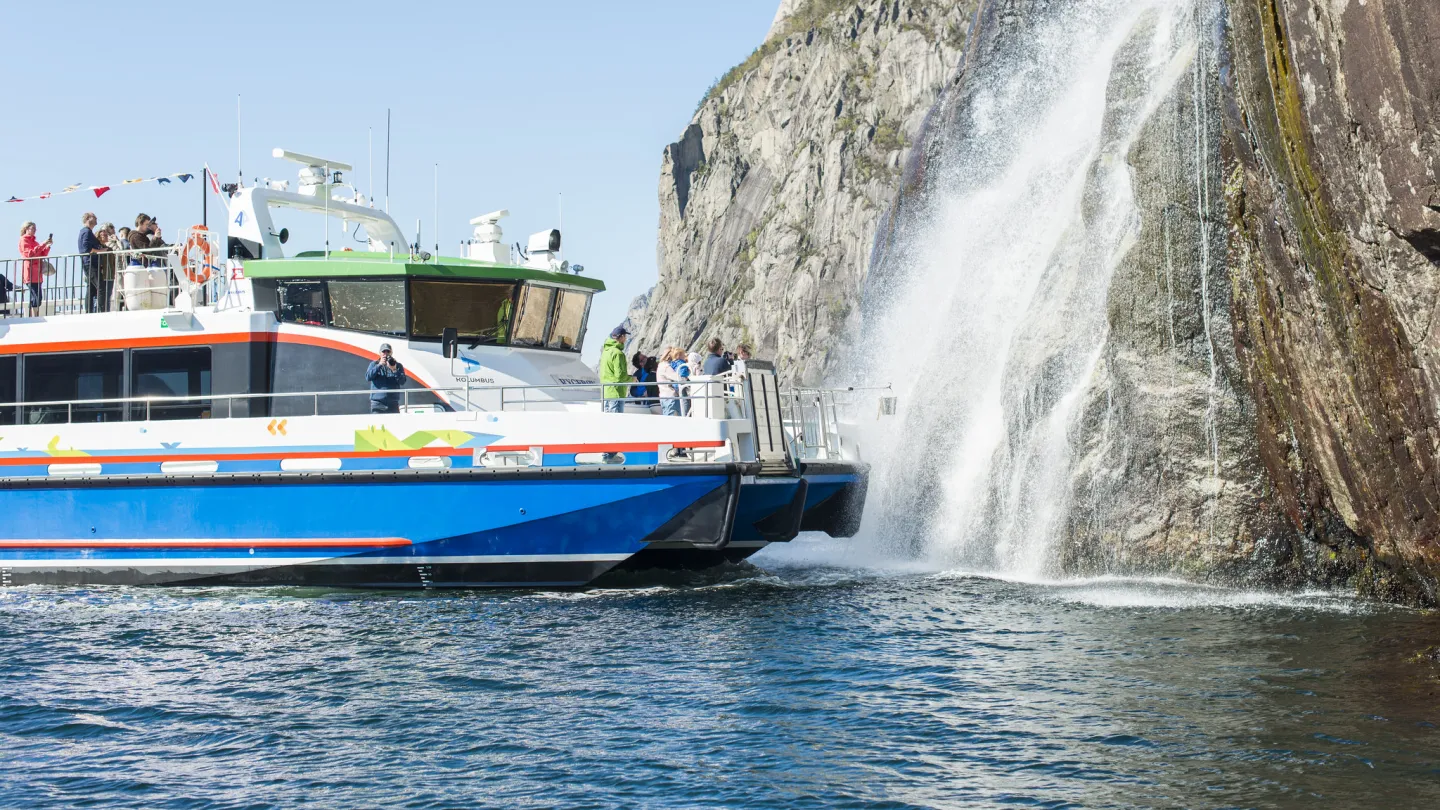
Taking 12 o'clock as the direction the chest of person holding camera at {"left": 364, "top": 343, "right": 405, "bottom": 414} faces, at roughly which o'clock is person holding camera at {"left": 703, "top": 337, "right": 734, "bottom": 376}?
person holding camera at {"left": 703, "top": 337, "right": 734, "bottom": 376} is roughly at 9 o'clock from person holding camera at {"left": 364, "top": 343, "right": 405, "bottom": 414}.

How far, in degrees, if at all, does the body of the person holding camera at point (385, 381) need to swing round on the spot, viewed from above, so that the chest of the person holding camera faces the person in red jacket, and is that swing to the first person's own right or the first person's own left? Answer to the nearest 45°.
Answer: approximately 135° to the first person's own right

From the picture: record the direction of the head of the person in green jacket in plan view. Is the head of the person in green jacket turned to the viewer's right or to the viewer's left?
to the viewer's right

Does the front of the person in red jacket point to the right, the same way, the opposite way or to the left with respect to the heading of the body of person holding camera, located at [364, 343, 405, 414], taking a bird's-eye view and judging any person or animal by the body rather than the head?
to the left

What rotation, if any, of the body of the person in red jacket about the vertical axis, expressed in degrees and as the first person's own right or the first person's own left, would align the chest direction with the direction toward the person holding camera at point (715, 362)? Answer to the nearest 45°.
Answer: approximately 45° to the first person's own right

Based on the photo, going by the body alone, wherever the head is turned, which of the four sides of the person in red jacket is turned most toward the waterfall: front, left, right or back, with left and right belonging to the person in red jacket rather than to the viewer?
front

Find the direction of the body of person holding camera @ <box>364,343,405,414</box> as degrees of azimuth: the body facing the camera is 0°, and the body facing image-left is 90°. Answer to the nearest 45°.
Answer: approximately 0°

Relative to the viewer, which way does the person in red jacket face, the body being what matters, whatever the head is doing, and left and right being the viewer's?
facing to the right of the viewer

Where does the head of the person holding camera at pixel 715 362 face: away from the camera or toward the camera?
away from the camera

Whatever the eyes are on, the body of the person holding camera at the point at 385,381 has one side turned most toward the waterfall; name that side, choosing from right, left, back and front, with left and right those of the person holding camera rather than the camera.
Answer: left

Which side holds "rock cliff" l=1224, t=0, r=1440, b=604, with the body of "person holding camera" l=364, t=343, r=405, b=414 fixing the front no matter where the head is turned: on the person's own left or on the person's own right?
on the person's own left
